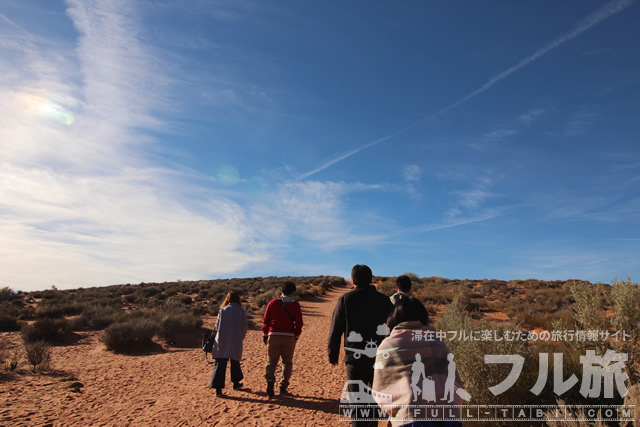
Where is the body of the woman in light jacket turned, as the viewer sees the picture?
away from the camera

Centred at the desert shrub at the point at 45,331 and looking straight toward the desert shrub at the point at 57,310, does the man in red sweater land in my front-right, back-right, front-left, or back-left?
back-right

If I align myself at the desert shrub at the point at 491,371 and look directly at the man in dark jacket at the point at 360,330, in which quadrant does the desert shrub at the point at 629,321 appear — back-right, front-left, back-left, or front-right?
back-left

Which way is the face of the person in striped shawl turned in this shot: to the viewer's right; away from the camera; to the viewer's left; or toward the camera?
away from the camera

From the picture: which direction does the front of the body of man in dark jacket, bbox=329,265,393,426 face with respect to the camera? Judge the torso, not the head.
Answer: away from the camera

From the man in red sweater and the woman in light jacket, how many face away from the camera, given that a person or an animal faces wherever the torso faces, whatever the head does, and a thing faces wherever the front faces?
2

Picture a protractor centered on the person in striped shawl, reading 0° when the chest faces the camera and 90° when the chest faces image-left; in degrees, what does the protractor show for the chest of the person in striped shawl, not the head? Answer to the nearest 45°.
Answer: approximately 180°

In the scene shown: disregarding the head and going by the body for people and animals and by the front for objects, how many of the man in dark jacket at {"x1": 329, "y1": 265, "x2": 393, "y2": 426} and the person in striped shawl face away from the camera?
2

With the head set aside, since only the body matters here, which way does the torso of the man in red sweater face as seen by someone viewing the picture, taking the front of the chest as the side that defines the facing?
away from the camera
